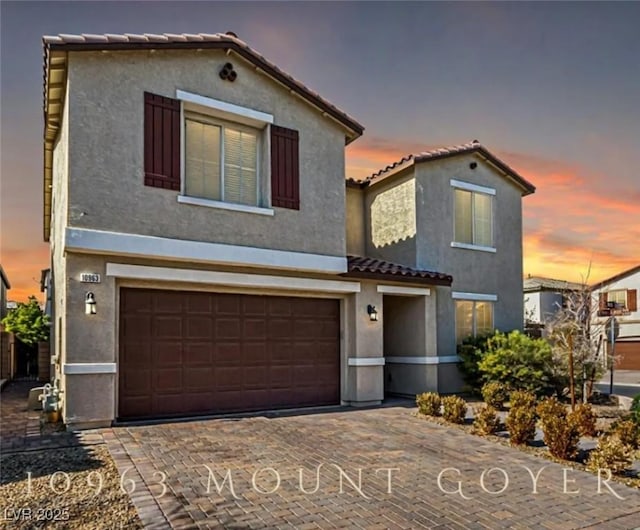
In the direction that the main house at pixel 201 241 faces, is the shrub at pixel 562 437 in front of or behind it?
in front

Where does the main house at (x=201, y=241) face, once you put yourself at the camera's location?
facing the viewer and to the right of the viewer

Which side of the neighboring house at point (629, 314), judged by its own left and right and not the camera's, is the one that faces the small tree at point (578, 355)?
front

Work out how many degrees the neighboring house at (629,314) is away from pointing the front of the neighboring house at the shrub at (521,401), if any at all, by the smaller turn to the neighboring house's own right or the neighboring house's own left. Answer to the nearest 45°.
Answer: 0° — it already faces it

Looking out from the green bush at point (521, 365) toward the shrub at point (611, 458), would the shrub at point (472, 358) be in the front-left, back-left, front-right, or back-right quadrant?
back-right

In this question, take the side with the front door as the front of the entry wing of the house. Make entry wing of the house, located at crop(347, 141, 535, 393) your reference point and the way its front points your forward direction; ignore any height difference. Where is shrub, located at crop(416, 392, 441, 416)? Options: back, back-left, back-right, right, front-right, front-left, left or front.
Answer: front-right

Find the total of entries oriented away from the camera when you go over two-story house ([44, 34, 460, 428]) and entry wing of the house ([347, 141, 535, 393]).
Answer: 0

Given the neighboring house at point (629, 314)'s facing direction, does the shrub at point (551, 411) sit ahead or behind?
ahead

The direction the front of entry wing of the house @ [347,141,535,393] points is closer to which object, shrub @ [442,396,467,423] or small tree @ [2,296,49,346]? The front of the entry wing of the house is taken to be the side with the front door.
the shrub

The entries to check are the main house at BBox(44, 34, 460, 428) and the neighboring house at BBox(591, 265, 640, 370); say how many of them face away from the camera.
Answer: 0

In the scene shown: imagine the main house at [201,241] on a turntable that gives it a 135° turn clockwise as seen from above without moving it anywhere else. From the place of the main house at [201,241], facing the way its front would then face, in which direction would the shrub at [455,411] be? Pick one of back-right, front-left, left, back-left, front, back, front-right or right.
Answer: back

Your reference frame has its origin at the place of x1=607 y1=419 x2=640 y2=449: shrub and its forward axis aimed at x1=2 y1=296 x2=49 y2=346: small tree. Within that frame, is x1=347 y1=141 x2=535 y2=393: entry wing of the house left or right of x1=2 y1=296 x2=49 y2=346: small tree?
right

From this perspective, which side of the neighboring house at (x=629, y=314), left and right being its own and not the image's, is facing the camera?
front
